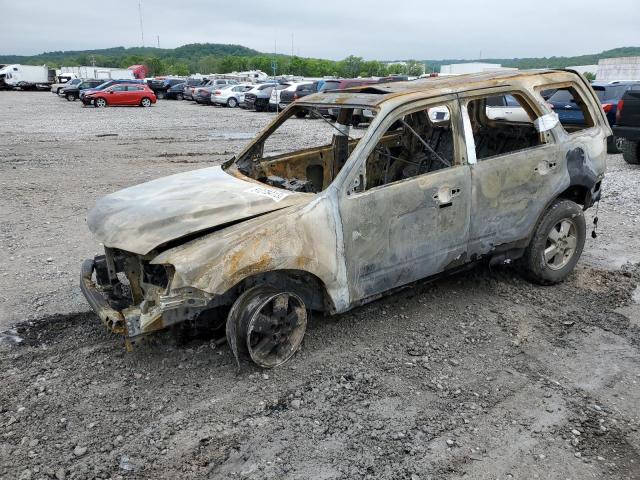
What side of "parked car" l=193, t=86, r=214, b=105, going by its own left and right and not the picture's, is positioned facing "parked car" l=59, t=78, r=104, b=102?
right

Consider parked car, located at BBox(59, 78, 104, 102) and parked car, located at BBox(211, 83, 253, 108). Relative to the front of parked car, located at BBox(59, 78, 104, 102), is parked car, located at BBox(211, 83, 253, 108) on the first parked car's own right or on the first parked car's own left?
on the first parked car's own left

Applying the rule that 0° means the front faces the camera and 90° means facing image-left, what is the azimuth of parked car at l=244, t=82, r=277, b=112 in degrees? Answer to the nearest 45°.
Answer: approximately 45°

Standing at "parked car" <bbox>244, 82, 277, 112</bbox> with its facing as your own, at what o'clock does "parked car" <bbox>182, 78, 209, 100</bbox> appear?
"parked car" <bbox>182, 78, 209, 100</bbox> is roughly at 4 o'clock from "parked car" <bbox>244, 82, 277, 112</bbox>.

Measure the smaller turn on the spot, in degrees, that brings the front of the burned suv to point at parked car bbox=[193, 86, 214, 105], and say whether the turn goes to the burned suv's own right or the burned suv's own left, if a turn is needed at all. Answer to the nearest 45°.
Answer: approximately 135° to the burned suv's own right

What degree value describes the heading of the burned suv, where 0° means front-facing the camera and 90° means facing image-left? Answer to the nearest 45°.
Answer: approximately 45°
